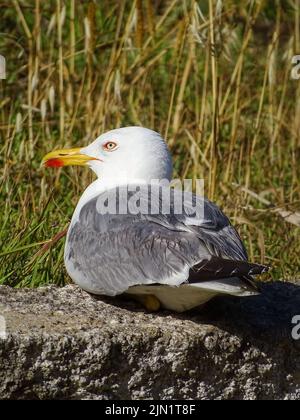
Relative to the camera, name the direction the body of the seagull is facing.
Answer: to the viewer's left
